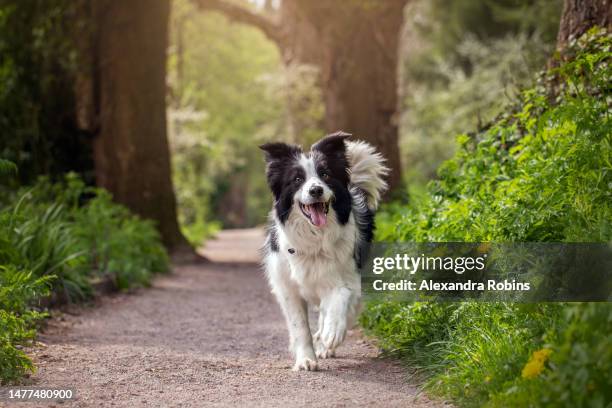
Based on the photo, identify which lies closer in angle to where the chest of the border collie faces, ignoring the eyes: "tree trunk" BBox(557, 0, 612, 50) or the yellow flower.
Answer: the yellow flower

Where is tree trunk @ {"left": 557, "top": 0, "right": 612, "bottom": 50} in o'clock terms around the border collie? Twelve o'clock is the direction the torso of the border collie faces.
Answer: The tree trunk is roughly at 8 o'clock from the border collie.

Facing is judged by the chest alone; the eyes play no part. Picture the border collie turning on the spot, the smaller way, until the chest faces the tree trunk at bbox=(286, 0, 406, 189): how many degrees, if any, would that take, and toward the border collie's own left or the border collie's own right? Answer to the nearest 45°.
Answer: approximately 180°

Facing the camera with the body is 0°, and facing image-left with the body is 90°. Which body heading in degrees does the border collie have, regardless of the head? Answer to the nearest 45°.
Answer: approximately 0°

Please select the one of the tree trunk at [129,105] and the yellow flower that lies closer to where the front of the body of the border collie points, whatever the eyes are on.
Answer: the yellow flower

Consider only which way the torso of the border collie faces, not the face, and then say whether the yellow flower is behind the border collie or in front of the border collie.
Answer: in front
